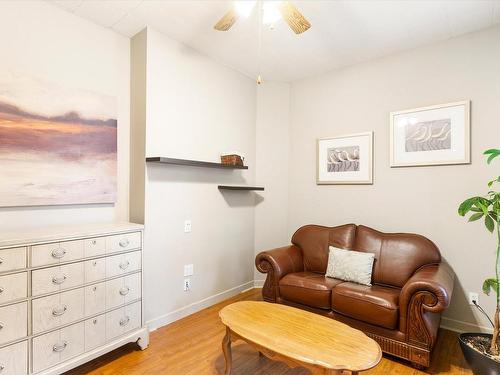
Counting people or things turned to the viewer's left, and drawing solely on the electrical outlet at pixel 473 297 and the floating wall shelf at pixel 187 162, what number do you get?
0

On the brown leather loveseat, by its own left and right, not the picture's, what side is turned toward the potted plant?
left

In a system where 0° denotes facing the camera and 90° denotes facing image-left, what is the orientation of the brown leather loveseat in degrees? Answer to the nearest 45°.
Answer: approximately 45°

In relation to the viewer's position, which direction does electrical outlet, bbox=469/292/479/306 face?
facing the viewer

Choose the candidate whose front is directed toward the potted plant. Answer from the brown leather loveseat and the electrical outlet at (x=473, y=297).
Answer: the electrical outlet

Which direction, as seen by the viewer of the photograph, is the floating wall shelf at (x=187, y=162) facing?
facing the viewer and to the right of the viewer

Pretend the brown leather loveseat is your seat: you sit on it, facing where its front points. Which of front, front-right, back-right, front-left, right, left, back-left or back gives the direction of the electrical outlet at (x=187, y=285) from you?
front-right

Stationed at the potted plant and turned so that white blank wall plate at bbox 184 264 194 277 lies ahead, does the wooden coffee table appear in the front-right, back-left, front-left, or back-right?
front-left

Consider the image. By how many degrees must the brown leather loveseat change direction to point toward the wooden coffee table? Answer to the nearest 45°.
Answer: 0° — it already faces it

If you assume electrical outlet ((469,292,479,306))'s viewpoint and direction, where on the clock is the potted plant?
The potted plant is roughly at 12 o'clock from the electrical outlet.

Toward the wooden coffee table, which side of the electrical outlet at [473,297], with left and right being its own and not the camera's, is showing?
front

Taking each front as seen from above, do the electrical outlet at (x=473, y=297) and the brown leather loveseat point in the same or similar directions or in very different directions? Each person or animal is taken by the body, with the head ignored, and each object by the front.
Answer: same or similar directions
